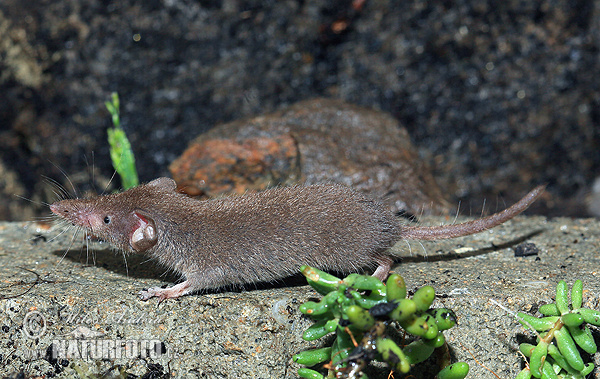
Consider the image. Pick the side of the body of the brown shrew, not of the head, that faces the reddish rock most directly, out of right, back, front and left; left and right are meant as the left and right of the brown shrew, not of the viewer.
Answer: right

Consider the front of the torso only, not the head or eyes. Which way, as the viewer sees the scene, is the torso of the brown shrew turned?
to the viewer's left
